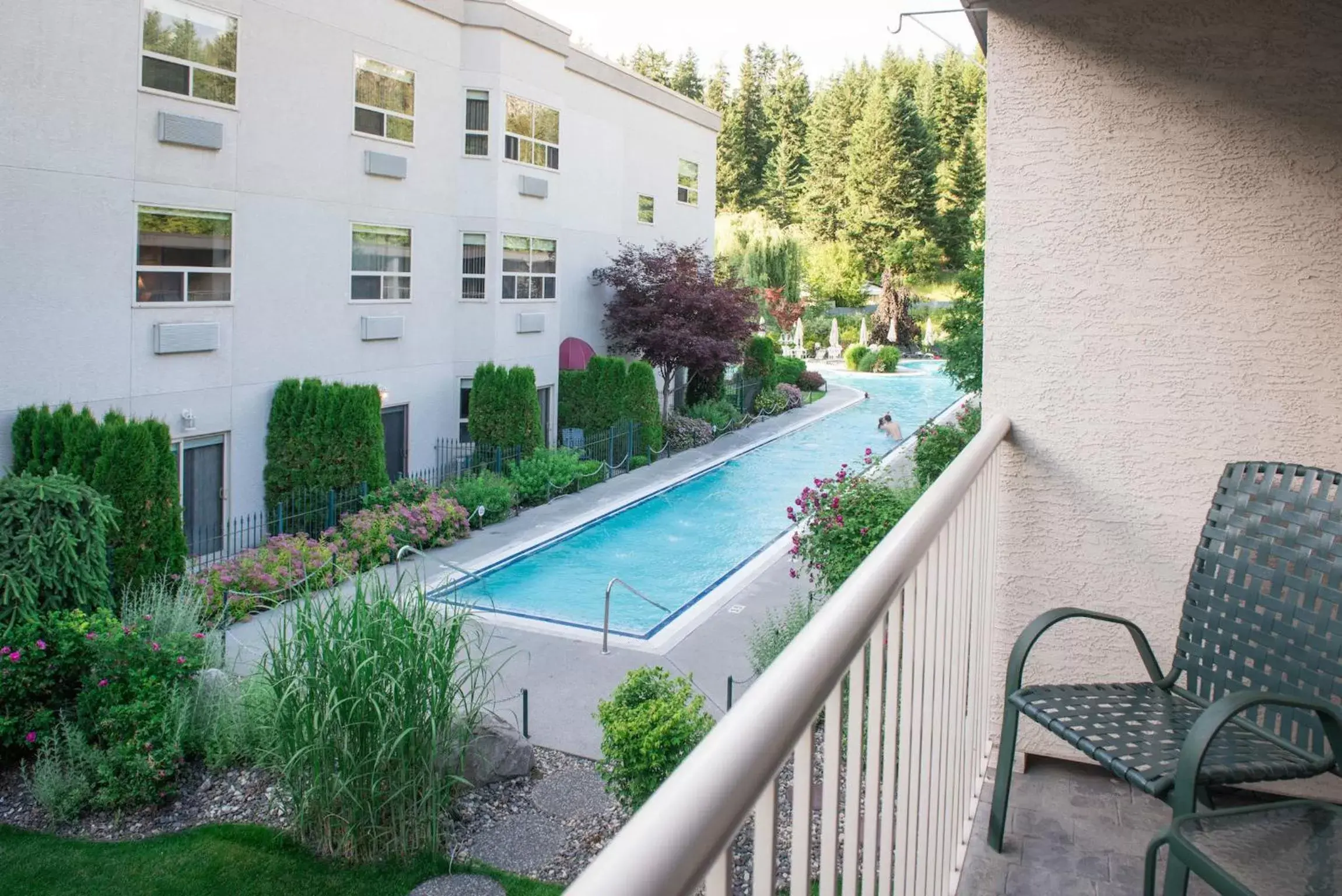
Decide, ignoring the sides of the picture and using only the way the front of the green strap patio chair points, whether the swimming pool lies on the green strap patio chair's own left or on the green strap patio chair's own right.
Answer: on the green strap patio chair's own right

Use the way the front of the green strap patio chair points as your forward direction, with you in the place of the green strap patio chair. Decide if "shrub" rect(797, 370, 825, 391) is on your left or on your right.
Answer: on your right

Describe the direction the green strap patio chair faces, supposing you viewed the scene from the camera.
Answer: facing the viewer and to the left of the viewer

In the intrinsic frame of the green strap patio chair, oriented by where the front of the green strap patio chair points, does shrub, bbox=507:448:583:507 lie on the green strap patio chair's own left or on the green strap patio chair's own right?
on the green strap patio chair's own right

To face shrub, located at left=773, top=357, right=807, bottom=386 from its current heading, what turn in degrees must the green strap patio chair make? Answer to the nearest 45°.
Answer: approximately 135° to its right

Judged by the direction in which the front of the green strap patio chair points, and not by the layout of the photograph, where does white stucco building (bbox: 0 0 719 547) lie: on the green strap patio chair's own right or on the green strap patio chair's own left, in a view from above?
on the green strap patio chair's own right
